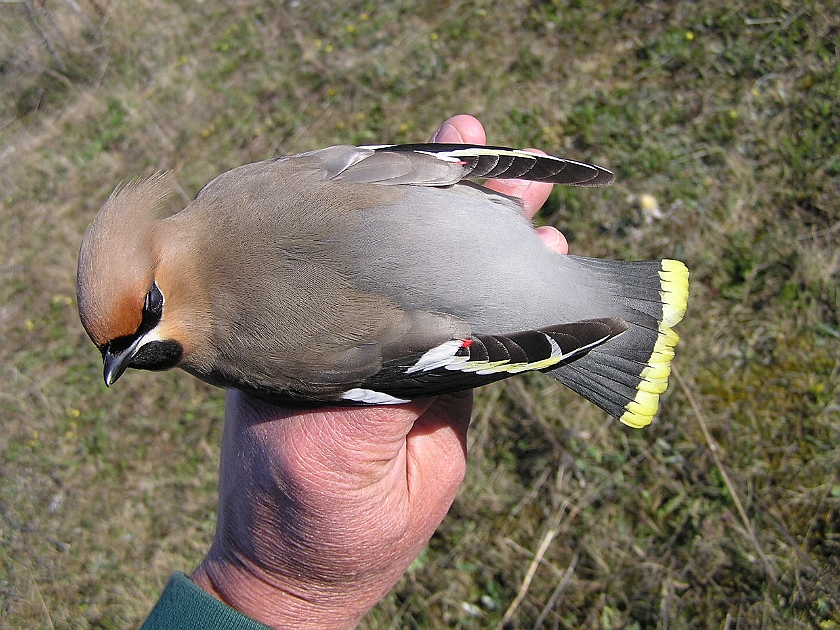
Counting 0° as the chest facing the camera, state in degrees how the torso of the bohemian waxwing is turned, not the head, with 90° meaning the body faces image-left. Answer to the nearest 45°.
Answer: approximately 90°
